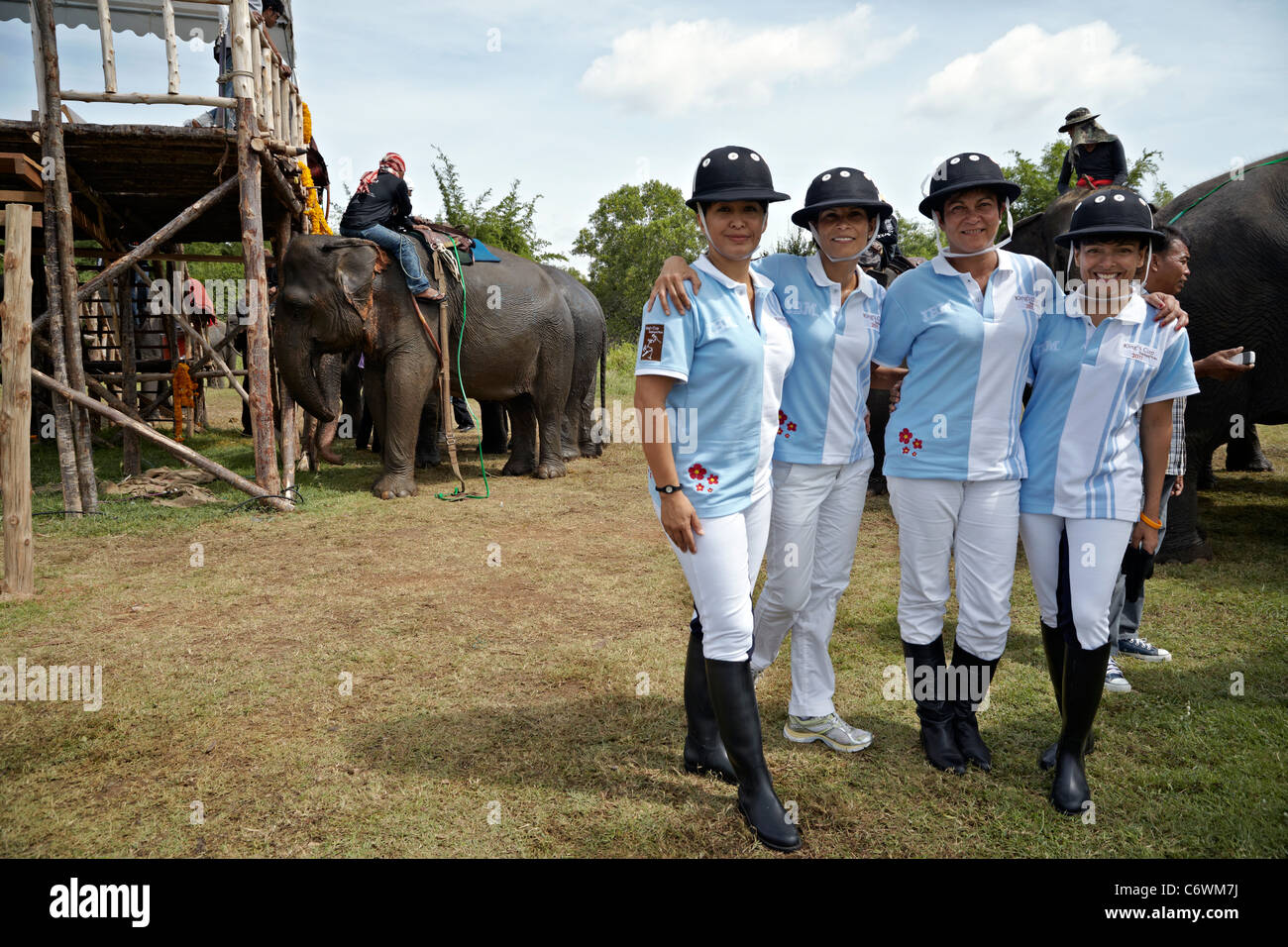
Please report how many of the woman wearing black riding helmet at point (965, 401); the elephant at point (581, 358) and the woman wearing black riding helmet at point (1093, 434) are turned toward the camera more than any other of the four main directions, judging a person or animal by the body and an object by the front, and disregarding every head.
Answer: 2

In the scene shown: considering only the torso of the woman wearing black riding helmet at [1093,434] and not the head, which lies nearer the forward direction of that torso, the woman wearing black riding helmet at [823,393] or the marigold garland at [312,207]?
the woman wearing black riding helmet

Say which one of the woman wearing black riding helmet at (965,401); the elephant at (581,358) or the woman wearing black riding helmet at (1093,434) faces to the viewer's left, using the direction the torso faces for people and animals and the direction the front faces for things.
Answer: the elephant

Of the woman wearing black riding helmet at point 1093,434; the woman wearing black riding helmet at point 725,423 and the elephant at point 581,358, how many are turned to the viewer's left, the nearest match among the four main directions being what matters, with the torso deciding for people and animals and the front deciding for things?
1

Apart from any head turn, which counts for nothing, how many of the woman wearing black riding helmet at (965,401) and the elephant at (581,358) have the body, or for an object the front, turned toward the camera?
1

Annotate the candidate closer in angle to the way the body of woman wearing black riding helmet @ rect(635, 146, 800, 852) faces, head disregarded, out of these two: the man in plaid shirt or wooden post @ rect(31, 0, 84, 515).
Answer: the man in plaid shirt

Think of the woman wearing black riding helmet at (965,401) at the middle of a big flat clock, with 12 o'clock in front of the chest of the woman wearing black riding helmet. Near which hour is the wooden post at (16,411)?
The wooden post is roughly at 3 o'clock from the woman wearing black riding helmet.

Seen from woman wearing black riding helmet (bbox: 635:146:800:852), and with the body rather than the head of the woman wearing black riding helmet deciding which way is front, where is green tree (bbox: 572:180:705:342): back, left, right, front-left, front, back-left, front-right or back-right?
back-left

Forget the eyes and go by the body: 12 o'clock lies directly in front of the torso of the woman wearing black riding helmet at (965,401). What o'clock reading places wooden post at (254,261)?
The wooden post is roughly at 4 o'clock from the woman wearing black riding helmet.

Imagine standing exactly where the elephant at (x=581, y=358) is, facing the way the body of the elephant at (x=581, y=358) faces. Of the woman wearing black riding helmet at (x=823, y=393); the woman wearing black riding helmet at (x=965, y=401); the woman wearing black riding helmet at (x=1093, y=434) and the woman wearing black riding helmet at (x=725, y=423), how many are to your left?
4

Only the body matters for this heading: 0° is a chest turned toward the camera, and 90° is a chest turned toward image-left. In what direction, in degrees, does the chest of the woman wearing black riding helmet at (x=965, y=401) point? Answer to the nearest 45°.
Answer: approximately 0°

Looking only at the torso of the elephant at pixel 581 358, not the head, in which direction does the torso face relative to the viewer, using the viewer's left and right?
facing to the left of the viewer

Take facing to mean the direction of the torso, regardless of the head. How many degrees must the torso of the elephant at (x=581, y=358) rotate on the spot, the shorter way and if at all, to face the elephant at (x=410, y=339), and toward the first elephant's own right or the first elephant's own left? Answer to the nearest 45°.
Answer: approximately 45° to the first elephant's own left
